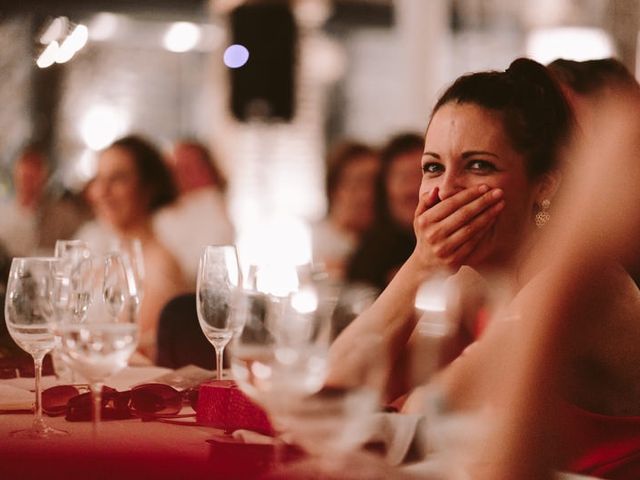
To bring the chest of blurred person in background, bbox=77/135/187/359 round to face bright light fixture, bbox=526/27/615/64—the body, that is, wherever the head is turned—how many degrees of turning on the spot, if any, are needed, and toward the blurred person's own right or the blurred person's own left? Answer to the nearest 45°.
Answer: approximately 180°

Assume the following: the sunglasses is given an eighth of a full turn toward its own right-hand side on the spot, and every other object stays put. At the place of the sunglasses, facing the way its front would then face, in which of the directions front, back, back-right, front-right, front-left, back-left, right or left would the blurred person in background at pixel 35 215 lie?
right

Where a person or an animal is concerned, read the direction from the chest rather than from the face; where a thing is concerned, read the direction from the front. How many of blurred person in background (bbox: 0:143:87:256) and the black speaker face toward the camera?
2

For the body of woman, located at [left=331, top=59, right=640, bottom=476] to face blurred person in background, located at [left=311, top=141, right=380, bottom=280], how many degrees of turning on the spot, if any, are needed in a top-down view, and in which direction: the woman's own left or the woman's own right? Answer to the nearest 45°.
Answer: approximately 135° to the woman's own right

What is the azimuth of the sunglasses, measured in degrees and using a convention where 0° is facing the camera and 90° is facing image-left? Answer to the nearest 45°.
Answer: approximately 45°

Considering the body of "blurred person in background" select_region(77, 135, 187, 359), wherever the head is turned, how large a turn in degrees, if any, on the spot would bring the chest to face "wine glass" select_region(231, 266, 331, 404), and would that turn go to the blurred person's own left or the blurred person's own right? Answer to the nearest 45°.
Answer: approximately 45° to the blurred person's own left

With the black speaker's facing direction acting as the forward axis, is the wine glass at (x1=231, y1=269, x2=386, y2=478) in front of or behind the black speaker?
in front
